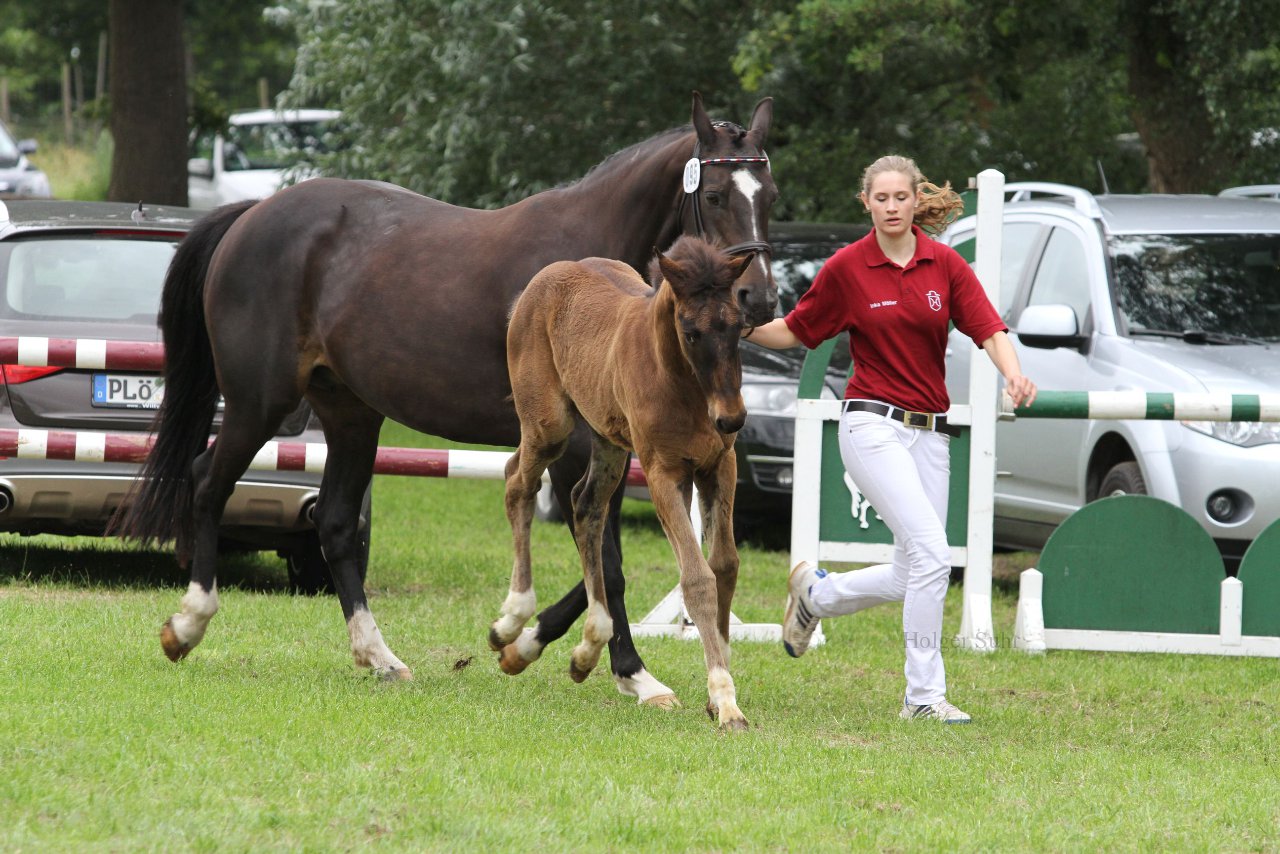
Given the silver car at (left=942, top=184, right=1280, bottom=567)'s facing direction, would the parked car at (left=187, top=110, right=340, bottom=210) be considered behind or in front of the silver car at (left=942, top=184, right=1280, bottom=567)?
behind

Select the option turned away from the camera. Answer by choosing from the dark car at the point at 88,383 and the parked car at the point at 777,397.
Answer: the dark car

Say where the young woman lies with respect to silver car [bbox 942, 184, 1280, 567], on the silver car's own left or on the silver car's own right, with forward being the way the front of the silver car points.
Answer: on the silver car's own right

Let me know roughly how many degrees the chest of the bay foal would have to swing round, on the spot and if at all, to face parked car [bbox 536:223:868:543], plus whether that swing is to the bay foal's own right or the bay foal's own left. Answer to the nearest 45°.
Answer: approximately 135° to the bay foal's own left

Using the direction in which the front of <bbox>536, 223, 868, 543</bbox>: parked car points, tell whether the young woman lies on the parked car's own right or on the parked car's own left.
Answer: on the parked car's own left

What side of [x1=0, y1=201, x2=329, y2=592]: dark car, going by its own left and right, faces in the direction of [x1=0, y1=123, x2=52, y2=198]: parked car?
front

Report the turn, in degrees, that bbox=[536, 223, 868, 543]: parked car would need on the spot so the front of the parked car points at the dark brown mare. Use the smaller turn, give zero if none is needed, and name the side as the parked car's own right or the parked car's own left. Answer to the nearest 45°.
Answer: approximately 45° to the parked car's own right

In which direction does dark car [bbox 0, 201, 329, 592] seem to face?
away from the camera

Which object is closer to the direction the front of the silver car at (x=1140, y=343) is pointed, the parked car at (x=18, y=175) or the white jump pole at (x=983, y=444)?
the white jump pole

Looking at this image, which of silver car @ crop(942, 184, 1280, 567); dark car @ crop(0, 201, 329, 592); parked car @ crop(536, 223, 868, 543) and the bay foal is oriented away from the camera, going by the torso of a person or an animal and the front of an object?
the dark car

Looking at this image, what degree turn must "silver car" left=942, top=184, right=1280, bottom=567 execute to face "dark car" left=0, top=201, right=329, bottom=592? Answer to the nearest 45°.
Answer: approximately 135° to its right

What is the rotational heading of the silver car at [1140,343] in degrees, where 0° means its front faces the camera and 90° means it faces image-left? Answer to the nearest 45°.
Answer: approximately 315°

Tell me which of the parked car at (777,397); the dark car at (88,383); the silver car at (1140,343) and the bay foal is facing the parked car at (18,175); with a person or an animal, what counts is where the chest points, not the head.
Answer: the dark car
